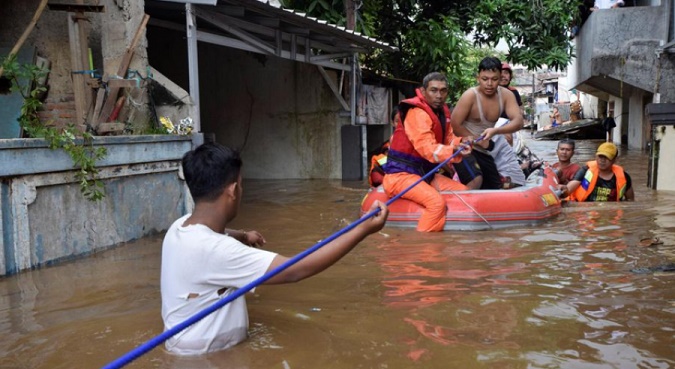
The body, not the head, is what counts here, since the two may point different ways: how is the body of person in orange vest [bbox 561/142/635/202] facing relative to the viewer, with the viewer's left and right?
facing the viewer

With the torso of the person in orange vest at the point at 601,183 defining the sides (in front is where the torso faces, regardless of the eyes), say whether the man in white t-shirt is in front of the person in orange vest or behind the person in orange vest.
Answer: in front

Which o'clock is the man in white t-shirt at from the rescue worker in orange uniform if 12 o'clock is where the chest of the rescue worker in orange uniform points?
The man in white t-shirt is roughly at 2 o'clock from the rescue worker in orange uniform.

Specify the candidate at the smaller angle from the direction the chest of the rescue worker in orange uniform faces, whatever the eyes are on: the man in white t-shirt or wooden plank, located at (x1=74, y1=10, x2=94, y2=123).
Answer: the man in white t-shirt

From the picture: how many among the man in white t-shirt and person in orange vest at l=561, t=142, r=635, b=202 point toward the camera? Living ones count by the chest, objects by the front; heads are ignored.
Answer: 1

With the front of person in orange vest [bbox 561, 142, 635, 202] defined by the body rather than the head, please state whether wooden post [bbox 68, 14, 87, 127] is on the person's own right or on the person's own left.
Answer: on the person's own right

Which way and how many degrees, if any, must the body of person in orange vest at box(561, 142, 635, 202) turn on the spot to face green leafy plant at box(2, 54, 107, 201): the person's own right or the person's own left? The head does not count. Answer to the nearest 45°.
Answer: approximately 45° to the person's own right

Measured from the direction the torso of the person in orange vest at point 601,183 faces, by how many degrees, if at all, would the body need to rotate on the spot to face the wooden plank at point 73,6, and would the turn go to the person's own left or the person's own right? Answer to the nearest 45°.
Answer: approximately 45° to the person's own right

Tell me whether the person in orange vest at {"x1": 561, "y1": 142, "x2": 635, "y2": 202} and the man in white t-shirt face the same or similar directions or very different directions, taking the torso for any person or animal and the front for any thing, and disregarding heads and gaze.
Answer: very different directions

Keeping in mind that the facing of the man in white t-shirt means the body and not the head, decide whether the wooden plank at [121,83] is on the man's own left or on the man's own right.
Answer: on the man's own left

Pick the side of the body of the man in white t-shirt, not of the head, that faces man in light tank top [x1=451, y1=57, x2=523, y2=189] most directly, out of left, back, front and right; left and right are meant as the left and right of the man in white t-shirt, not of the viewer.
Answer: front

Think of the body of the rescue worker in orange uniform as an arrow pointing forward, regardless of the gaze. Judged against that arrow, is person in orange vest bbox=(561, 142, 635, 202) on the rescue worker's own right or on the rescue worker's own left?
on the rescue worker's own left

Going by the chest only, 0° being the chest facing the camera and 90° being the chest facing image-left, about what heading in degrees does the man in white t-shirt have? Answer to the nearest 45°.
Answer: approximately 225°

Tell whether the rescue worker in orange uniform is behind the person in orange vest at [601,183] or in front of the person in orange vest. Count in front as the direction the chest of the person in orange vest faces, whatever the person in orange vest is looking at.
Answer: in front

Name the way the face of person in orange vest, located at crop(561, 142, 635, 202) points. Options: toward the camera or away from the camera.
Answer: toward the camera
